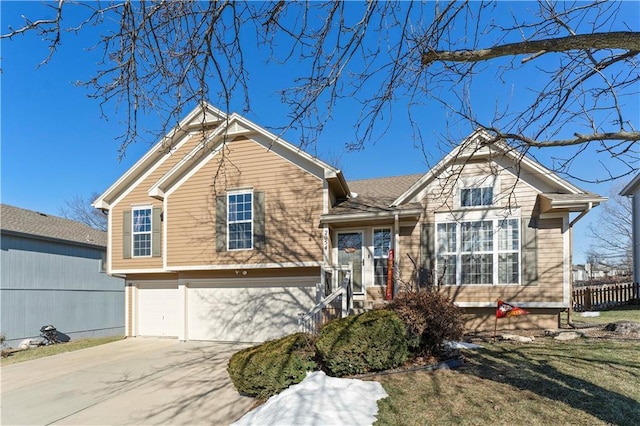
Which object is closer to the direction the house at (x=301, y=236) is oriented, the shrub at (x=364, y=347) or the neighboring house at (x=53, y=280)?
the shrub

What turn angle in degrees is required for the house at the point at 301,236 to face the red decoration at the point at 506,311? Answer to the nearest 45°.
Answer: approximately 45° to its left

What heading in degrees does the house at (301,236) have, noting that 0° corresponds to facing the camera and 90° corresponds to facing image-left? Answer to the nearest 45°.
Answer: approximately 0°

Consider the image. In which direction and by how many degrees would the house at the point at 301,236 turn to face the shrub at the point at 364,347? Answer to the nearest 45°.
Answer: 0° — it already faces it

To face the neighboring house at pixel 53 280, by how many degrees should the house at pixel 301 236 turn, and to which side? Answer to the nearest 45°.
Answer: approximately 135° to its right

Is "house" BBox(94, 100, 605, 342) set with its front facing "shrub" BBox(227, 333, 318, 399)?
yes

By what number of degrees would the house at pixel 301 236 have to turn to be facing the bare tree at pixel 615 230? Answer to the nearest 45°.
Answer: approximately 135° to its left

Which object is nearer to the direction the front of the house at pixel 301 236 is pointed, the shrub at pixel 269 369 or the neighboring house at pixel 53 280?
the shrub
